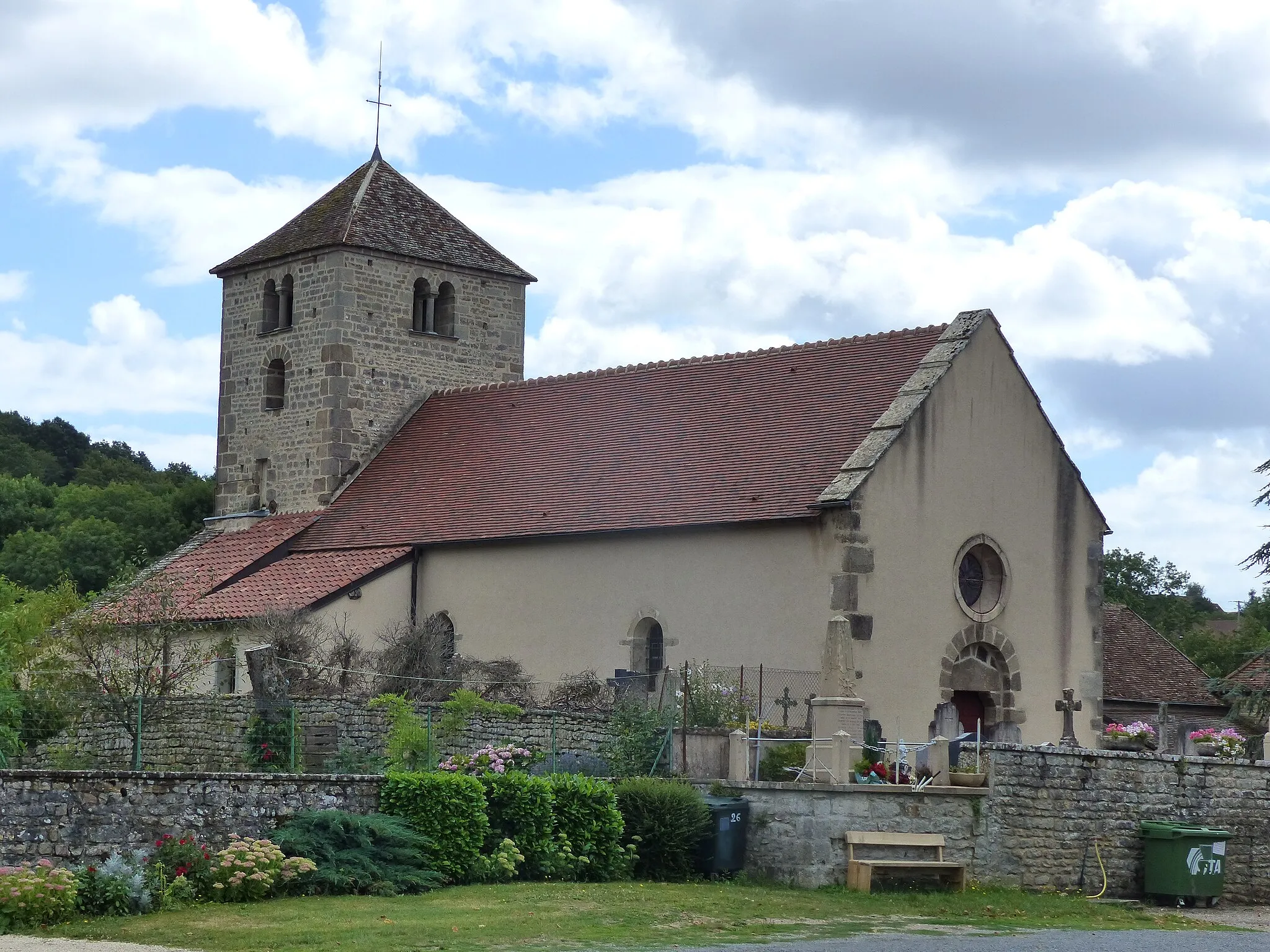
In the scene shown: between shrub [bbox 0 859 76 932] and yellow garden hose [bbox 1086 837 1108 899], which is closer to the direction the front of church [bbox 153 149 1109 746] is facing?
the yellow garden hose

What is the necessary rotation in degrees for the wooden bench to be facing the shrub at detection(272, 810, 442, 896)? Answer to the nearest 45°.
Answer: approximately 90° to its right

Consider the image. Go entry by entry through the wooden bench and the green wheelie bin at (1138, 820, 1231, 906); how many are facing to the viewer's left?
0

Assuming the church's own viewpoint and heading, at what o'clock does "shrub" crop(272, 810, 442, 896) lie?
The shrub is roughly at 2 o'clock from the church.

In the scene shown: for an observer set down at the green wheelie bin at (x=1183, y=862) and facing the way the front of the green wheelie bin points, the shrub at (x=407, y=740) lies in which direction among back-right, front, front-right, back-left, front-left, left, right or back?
back-right

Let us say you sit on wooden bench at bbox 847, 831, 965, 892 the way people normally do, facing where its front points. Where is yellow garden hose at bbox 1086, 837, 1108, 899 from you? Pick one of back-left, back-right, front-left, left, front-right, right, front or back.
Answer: left

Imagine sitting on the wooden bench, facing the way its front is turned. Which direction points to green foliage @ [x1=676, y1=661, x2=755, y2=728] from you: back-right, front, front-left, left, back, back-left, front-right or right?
back

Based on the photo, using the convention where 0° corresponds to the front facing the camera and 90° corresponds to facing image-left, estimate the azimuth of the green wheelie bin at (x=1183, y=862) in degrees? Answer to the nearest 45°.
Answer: approximately 315°

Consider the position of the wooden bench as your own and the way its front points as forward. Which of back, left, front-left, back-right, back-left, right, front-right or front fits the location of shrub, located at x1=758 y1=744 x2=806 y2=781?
back
